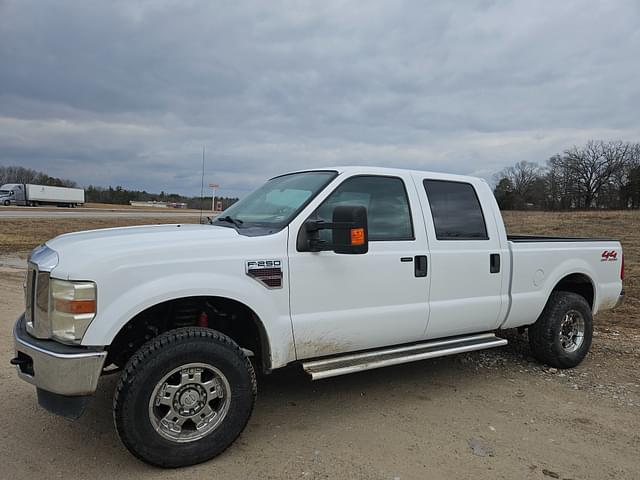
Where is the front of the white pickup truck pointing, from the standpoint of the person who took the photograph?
facing the viewer and to the left of the viewer
